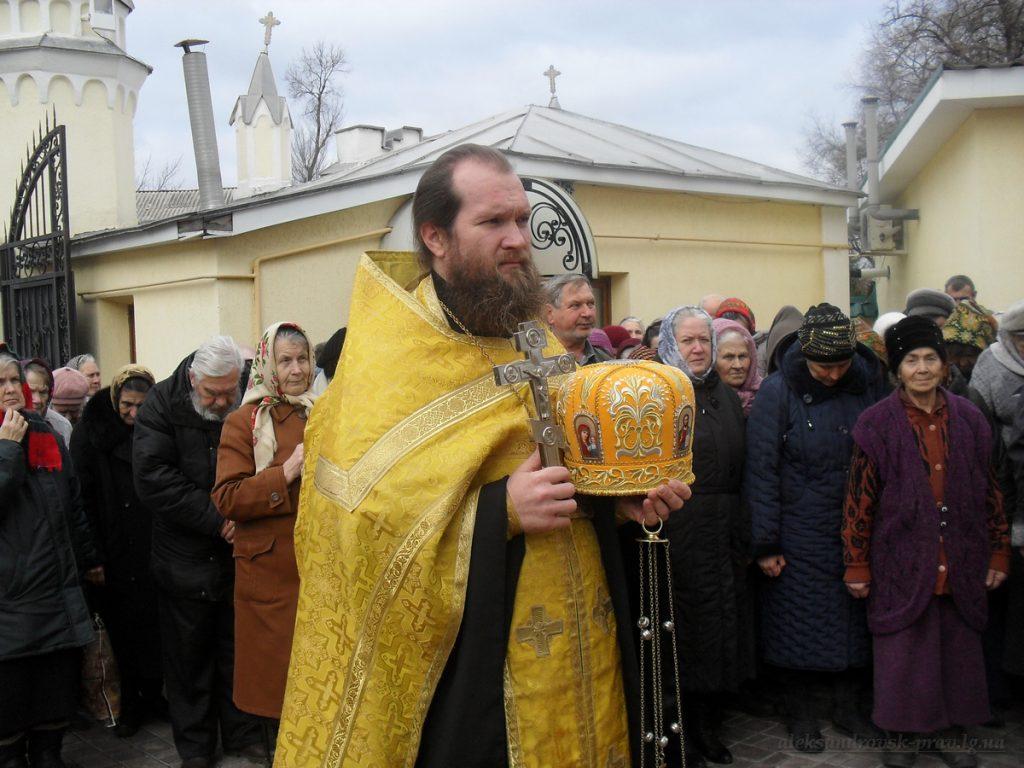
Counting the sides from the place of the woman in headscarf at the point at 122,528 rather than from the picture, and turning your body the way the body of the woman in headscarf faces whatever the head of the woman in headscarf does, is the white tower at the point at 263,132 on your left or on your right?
on your left

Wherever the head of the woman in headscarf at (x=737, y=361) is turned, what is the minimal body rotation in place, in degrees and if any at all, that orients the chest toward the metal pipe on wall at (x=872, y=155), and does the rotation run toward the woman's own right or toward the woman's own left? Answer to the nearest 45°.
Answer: approximately 180°

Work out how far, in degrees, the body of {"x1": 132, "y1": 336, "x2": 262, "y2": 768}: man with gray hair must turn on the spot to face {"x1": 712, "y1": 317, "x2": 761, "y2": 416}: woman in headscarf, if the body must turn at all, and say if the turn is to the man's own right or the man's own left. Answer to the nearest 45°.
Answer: approximately 45° to the man's own left

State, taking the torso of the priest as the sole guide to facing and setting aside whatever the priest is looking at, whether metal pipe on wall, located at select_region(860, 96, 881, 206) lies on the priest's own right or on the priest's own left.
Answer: on the priest's own left

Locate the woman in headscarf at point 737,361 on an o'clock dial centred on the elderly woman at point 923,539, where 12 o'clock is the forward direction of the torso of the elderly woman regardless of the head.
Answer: The woman in headscarf is roughly at 4 o'clock from the elderly woman.

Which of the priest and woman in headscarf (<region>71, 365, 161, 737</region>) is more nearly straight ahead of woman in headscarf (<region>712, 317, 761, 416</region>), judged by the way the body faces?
the priest

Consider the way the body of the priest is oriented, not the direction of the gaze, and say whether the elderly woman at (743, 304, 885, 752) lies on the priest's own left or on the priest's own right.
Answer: on the priest's own left

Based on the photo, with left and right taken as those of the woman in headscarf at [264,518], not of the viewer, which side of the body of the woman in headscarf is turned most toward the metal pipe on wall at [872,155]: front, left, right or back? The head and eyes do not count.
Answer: left

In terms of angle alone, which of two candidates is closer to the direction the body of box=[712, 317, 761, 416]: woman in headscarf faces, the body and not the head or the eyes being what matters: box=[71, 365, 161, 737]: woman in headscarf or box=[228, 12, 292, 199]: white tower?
the woman in headscarf

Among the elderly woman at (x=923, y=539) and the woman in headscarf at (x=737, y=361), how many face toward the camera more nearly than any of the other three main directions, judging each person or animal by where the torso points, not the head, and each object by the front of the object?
2
